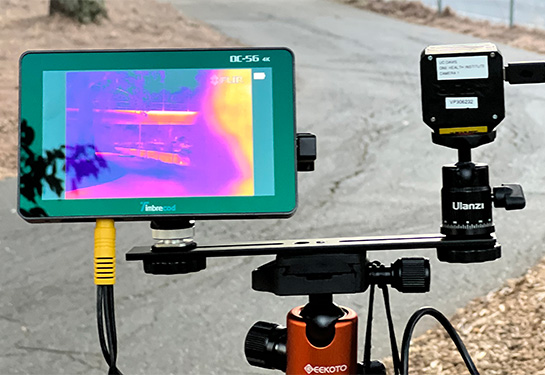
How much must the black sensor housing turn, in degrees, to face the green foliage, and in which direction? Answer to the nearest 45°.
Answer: approximately 45° to its left

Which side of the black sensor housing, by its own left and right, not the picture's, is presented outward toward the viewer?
back
